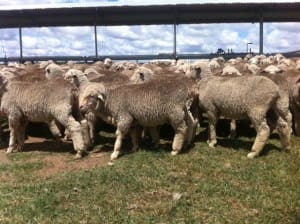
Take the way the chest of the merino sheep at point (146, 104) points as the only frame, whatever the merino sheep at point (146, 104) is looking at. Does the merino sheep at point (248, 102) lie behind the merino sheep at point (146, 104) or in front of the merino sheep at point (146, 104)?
behind

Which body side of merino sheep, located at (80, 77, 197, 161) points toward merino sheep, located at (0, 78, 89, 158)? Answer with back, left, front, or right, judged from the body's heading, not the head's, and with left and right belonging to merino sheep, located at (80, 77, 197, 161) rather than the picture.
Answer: front

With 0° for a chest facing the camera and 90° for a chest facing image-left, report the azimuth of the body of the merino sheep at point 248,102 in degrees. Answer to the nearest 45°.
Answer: approximately 90°

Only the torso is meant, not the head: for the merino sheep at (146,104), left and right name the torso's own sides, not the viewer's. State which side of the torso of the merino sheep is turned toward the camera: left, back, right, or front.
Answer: left

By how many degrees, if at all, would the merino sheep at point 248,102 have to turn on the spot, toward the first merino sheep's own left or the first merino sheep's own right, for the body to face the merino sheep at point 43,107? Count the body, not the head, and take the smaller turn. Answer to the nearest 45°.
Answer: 0° — it already faces it

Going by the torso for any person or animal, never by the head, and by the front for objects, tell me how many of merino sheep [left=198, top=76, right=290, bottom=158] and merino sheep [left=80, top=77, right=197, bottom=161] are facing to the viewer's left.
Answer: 2
